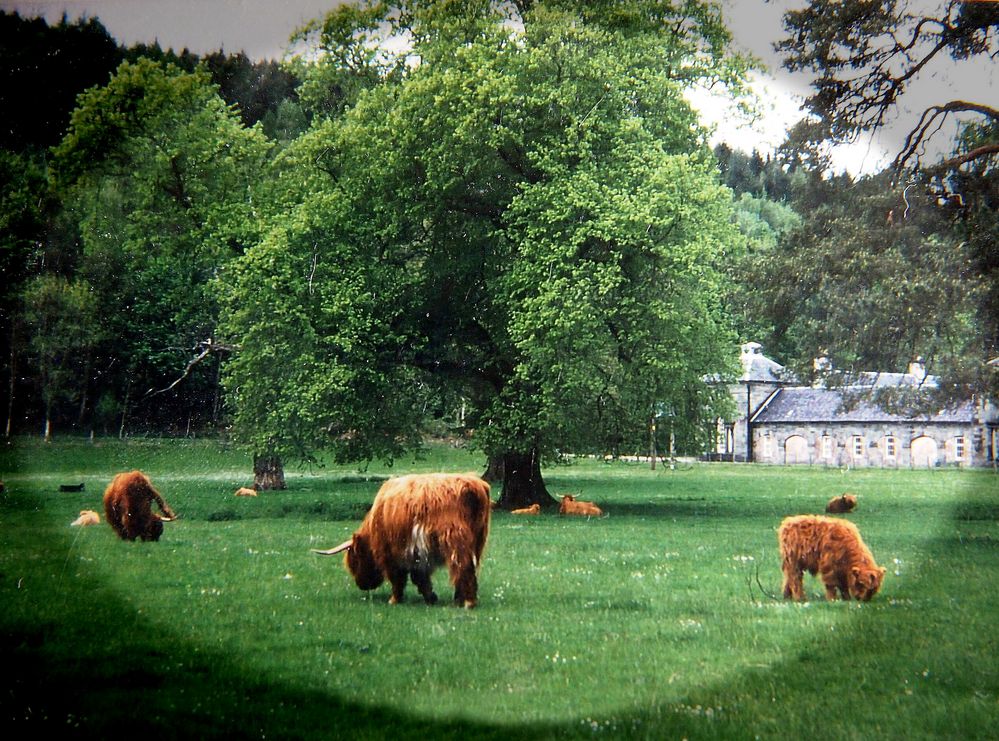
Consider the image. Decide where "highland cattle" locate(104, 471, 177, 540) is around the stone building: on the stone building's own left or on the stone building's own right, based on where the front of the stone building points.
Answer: on the stone building's own right

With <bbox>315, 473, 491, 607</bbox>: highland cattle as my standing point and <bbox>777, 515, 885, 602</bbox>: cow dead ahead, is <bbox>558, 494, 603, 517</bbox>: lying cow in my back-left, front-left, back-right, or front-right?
front-left

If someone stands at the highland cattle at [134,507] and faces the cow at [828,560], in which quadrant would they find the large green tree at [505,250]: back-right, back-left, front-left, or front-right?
front-left

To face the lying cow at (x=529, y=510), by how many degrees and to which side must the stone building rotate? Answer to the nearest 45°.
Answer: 0° — it already faces it

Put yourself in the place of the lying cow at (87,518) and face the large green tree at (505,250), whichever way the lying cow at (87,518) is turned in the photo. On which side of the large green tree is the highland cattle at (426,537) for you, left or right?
right

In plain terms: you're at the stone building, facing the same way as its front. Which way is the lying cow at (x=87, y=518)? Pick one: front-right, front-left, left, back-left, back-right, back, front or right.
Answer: front-right

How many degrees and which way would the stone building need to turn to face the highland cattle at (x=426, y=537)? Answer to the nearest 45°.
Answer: approximately 45° to its right

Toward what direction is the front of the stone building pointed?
toward the camera

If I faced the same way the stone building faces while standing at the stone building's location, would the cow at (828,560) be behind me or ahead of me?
ahead

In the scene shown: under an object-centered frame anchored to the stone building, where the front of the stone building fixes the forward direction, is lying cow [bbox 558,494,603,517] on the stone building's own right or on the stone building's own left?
on the stone building's own right

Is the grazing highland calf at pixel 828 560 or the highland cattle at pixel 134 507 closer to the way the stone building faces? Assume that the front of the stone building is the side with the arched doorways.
the grazing highland calf
